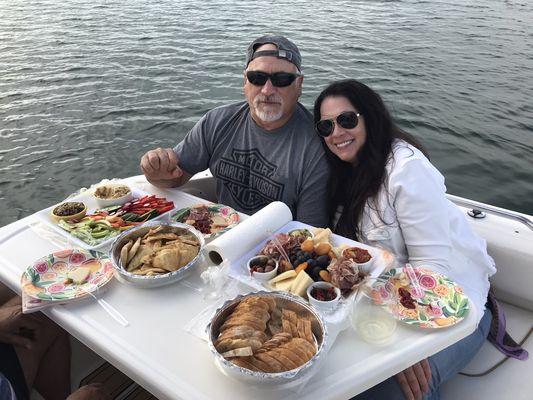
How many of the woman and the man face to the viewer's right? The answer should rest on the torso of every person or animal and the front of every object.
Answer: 0

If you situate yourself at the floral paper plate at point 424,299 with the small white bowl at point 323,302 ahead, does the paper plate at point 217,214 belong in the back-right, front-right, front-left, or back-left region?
front-right

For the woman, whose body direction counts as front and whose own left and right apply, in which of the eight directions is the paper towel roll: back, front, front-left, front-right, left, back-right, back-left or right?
front

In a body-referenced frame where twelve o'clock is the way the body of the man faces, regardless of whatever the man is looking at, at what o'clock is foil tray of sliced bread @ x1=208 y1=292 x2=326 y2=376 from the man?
The foil tray of sliced bread is roughly at 12 o'clock from the man.

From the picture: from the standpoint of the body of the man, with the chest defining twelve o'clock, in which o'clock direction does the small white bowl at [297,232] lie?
The small white bowl is roughly at 12 o'clock from the man.

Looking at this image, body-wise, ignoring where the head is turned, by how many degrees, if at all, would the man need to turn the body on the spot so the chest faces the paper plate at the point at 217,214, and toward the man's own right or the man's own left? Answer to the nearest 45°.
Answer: approximately 45° to the man's own right

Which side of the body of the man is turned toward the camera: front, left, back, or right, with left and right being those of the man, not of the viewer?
front

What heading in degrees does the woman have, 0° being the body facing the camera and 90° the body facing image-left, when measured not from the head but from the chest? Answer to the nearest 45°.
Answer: approximately 45°

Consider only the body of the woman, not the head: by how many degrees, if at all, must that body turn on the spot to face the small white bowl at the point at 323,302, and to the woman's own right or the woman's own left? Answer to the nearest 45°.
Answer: approximately 45° to the woman's own left

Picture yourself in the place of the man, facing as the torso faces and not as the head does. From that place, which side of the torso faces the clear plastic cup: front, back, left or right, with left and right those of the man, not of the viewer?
front

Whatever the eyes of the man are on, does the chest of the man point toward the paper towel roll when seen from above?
yes

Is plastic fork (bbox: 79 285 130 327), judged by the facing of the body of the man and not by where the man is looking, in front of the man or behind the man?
in front

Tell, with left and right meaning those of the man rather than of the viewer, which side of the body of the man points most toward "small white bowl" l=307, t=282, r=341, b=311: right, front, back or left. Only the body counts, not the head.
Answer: front
